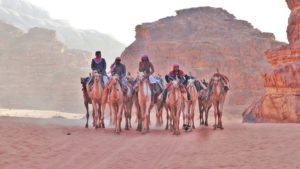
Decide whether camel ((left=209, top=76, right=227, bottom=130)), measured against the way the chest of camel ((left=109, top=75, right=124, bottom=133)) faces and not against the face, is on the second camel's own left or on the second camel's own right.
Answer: on the second camel's own left

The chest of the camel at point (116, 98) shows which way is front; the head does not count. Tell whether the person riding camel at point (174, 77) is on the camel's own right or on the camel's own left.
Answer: on the camel's own left

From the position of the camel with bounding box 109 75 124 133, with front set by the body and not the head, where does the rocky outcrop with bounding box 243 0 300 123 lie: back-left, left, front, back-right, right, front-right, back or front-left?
back-left

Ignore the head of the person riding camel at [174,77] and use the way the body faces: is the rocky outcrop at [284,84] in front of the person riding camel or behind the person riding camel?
behind

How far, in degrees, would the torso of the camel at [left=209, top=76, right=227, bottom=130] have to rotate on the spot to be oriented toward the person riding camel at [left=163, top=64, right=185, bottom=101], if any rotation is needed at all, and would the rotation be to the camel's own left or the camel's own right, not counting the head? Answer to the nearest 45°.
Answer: approximately 90° to the camel's own right

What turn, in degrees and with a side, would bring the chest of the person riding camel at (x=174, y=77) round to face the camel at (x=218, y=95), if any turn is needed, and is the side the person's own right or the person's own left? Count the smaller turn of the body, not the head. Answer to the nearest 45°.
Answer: approximately 90° to the person's own left

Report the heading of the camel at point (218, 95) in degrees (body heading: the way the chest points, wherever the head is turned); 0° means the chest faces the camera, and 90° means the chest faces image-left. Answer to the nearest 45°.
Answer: approximately 0°

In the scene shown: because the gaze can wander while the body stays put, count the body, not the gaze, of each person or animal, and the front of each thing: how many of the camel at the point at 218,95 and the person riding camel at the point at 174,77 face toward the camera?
2

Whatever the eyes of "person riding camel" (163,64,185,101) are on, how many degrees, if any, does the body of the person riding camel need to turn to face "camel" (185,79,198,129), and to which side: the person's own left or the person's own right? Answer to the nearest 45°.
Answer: approximately 135° to the person's own left

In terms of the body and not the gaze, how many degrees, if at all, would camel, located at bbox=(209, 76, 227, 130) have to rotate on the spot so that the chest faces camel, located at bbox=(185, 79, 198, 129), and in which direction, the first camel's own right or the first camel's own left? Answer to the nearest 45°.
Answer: approximately 135° to the first camel's own right

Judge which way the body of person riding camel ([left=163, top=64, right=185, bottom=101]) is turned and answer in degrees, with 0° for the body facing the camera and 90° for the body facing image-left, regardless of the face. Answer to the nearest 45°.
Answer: approximately 0°
